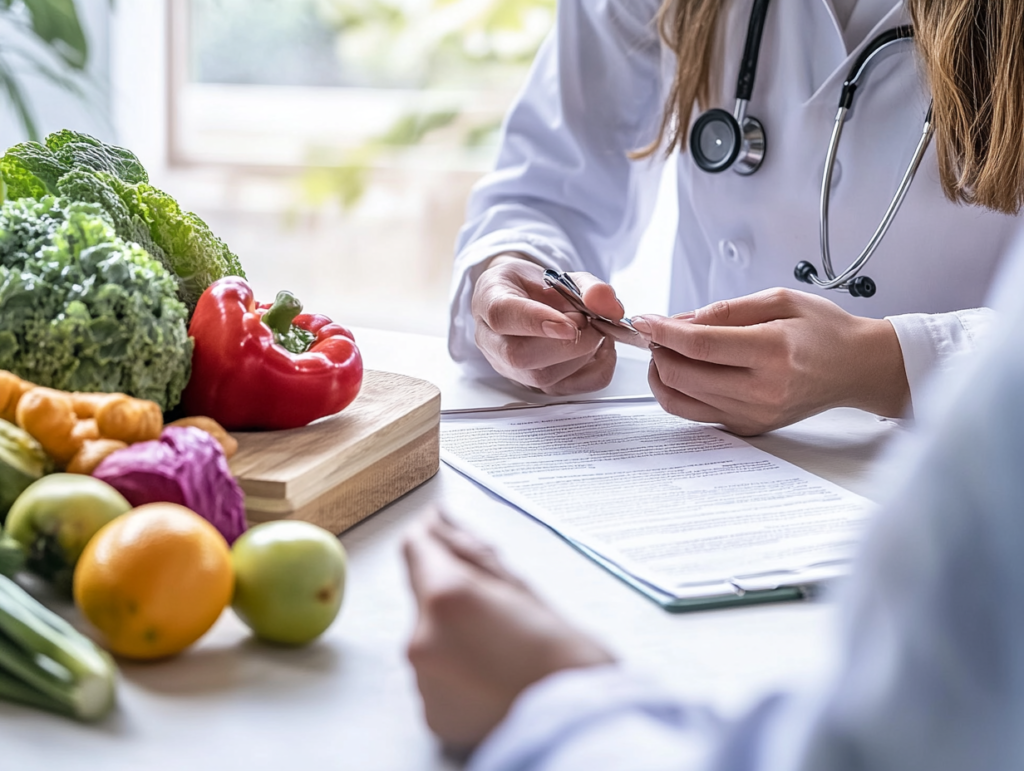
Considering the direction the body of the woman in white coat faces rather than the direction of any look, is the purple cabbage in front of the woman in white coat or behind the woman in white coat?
in front

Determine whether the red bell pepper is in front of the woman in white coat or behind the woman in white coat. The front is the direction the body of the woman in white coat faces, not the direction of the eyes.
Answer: in front

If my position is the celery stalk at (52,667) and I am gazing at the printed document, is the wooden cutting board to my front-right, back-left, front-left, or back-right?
front-left

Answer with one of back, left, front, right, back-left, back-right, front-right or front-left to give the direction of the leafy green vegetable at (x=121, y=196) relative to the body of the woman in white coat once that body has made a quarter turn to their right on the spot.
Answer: left

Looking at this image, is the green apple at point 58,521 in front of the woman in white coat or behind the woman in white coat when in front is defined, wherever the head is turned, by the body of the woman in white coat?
in front

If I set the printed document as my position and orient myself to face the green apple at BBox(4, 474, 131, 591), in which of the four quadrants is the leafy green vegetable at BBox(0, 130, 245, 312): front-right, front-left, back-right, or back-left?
front-right

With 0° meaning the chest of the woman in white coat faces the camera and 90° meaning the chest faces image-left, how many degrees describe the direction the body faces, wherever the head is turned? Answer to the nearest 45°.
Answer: approximately 45°

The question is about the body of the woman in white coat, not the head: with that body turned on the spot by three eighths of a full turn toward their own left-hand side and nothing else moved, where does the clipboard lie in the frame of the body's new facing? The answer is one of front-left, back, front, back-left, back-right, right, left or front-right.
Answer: right
